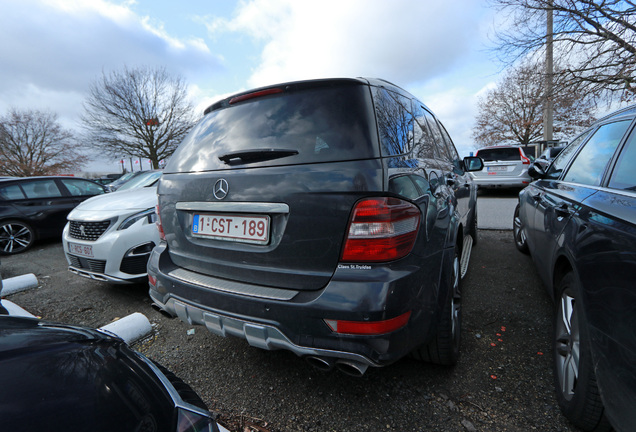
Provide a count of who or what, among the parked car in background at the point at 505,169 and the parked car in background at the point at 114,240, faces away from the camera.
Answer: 1

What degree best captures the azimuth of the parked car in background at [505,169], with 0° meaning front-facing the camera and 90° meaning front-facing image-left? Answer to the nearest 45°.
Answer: approximately 180°

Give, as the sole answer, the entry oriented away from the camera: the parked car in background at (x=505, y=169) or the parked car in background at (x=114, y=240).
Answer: the parked car in background at (x=505, y=169)

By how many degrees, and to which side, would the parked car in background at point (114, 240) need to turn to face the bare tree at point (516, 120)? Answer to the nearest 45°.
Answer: approximately 135° to its left

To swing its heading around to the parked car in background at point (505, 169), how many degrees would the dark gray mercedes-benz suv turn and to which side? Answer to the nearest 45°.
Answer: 0° — it already faces it

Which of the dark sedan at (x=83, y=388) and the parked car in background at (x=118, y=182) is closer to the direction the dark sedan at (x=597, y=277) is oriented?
the parked car in background

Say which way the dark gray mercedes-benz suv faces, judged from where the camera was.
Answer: facing away from the viewer and to the right of the viewer

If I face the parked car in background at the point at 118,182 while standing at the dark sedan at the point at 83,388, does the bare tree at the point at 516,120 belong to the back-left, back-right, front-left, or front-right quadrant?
front-right

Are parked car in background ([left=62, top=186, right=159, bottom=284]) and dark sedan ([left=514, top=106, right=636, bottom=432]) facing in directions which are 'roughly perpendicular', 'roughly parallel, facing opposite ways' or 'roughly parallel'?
roughly parallel, facing opposite ways

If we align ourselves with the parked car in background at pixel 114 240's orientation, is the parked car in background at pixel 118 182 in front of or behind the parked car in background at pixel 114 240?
behind

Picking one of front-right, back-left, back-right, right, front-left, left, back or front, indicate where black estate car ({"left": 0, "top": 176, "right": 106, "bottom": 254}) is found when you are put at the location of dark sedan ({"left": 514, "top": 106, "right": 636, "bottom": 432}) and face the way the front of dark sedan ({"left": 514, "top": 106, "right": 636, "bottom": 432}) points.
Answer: front-left

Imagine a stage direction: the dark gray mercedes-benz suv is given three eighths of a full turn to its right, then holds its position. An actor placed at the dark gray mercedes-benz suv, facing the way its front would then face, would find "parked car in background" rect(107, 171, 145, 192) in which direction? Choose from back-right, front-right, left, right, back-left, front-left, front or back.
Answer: back-right

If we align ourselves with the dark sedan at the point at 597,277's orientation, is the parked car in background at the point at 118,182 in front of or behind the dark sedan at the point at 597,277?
in front

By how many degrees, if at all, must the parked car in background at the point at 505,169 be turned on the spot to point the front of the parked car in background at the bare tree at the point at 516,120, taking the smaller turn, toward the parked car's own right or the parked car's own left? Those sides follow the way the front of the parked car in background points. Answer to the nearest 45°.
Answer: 0° — it already faces it

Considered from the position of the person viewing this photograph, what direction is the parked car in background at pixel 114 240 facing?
facing the viewer and to the left of the viewer

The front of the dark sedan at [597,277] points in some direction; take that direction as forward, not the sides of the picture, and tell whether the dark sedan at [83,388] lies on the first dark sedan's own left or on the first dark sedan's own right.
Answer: on the first dark sedan's own left

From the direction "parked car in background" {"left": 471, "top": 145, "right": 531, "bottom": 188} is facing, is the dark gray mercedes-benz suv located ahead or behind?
behind

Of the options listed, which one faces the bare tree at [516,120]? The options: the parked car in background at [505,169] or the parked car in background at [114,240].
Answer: the parked car in background at [505,169]
